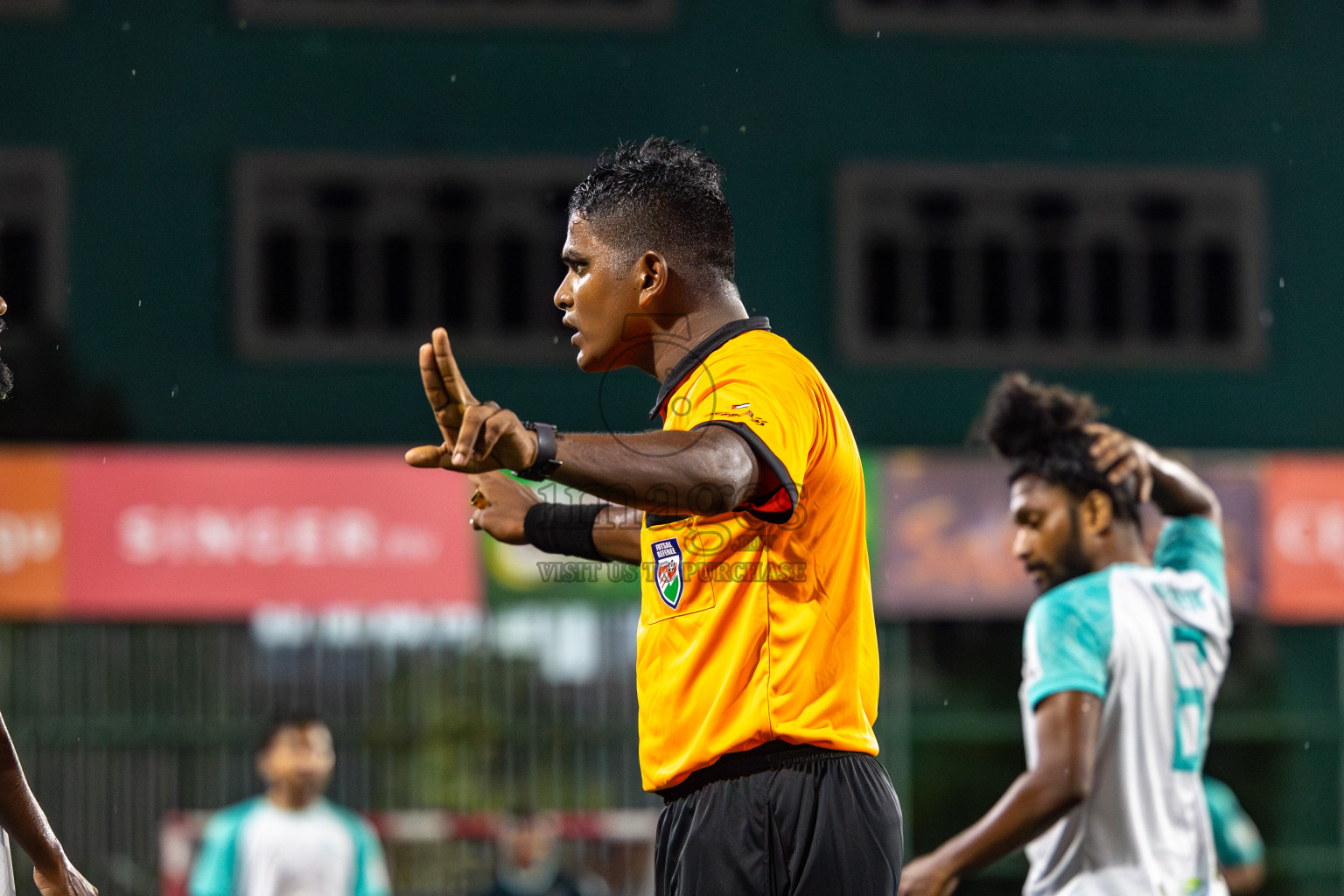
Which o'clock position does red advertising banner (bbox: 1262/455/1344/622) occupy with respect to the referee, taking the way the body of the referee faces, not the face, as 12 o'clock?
The red advertising banner is roughly at 4 o'clock from the referee.

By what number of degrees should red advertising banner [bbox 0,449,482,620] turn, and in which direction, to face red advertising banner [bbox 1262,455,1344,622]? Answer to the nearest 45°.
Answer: approximately 90° to its left

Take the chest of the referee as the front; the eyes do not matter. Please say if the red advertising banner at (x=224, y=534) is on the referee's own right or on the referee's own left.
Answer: on the referee's own right

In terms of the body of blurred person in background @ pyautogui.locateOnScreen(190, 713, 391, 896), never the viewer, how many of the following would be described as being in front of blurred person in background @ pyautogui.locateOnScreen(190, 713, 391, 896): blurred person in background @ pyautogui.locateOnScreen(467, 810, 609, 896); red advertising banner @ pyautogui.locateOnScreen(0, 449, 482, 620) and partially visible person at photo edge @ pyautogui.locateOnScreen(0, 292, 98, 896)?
1

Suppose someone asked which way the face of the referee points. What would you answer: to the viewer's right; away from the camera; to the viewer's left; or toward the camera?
to the viewer's left

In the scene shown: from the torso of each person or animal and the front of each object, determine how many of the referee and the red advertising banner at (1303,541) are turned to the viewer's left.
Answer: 1

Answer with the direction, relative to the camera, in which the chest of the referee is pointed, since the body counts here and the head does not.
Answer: to the viewer's left

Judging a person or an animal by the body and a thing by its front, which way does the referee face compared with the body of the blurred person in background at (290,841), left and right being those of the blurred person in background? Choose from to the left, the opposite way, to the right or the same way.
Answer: to the right

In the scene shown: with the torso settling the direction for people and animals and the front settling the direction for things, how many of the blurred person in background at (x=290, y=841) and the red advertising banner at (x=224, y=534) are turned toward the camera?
2

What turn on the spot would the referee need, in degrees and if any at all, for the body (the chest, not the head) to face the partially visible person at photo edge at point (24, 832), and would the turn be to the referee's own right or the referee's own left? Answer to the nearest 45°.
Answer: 0° — they already face them

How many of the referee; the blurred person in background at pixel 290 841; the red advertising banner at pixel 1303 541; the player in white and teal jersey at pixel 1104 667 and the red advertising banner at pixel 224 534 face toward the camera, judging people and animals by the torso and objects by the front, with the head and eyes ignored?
3
